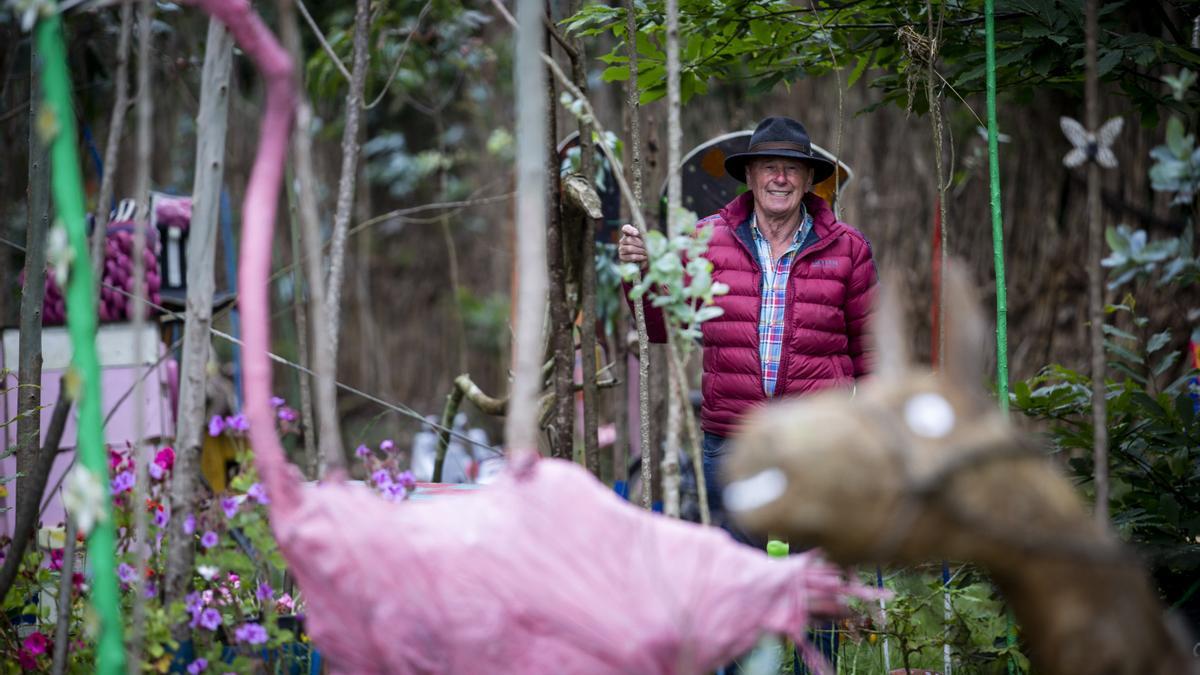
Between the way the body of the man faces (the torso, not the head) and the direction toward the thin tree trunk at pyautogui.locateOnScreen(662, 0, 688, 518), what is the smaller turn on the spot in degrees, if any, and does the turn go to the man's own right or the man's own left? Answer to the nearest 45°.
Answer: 0° — they already face it

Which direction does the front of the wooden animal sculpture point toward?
to the viewer's left

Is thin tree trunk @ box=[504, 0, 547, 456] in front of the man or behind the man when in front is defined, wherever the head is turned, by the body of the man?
in front

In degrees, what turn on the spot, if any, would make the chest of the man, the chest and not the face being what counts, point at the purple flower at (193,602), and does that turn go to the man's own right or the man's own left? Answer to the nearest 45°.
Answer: approximately 45° to the man's own right

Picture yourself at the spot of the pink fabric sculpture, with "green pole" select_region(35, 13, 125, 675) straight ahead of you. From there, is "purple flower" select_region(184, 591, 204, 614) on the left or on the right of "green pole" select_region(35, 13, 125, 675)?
right

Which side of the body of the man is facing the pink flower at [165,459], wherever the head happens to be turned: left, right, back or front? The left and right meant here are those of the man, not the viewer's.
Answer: right

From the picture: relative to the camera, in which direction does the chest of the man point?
toward the camera

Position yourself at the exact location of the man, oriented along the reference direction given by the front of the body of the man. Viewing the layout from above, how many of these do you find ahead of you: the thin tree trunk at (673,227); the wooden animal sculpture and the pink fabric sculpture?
3

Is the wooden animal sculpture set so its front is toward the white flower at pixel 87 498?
yes

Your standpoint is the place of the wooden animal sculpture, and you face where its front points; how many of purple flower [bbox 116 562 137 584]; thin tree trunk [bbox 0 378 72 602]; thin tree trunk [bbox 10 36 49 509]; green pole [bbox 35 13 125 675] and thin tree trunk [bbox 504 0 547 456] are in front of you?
5

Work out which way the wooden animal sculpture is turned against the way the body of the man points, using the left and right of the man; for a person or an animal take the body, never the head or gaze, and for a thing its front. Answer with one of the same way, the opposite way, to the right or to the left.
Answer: to the right

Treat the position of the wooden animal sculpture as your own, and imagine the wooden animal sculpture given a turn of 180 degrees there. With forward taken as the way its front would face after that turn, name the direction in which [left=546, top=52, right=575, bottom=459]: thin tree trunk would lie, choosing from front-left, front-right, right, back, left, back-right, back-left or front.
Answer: back-left

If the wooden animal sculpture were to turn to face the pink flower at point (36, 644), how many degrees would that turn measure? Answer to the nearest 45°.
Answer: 0° — it already faces it

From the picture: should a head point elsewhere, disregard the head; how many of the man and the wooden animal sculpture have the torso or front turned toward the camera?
1

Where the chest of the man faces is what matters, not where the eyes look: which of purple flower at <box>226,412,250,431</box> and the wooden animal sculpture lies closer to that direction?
the wooden animal sculpture
